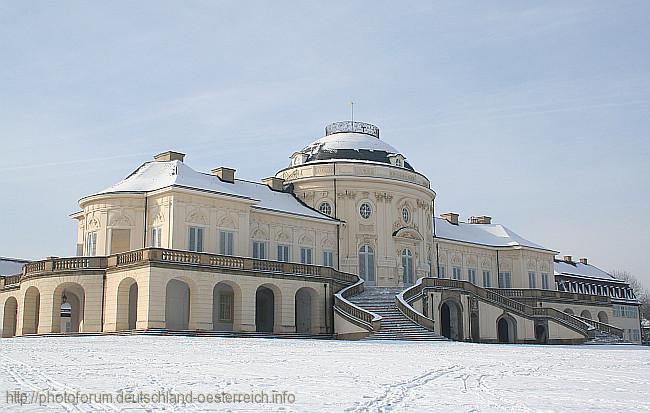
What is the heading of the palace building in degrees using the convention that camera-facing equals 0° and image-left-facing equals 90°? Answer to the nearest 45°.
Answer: approximately 315°
